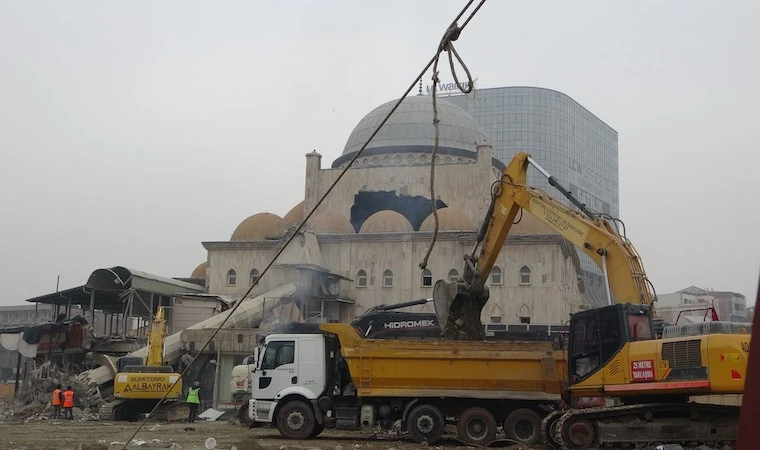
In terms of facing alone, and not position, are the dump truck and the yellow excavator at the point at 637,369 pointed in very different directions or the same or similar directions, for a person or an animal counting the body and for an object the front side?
same or similar directions

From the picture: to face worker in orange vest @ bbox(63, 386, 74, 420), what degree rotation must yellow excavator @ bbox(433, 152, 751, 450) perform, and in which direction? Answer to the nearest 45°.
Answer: approximately 45° to its right

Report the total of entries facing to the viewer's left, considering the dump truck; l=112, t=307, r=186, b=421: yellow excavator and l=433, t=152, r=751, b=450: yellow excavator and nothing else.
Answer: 2

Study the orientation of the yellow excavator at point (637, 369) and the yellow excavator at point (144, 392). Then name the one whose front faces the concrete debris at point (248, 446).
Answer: the yellow excavator at point (637, 369)

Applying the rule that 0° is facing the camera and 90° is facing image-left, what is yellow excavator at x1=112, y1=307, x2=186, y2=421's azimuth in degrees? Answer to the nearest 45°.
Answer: approximately 180°

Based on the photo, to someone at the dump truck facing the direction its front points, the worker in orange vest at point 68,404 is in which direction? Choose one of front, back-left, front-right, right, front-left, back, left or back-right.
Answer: front-right

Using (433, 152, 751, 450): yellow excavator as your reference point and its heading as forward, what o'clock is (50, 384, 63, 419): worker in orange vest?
The worker in orange vest is roughly at 1 o'clock from the yellow excavator.

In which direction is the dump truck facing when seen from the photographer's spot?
facing to the left of the viewer

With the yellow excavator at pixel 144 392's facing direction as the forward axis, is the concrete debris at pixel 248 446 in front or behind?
behind

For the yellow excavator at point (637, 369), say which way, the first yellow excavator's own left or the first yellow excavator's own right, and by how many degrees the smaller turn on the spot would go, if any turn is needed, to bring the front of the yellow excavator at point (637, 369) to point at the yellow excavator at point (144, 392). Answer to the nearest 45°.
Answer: approximately 45° to the first yellow excavator's own right

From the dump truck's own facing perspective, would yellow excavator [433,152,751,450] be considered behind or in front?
behind

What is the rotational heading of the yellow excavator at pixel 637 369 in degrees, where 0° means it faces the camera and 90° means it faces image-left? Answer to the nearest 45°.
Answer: approximately 90°

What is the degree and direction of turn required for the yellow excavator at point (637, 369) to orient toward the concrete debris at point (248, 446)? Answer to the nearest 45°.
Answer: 0° — it already faces it

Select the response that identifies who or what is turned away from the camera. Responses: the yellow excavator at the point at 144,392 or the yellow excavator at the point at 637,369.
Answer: the yellow excavator at the point at 144,392
